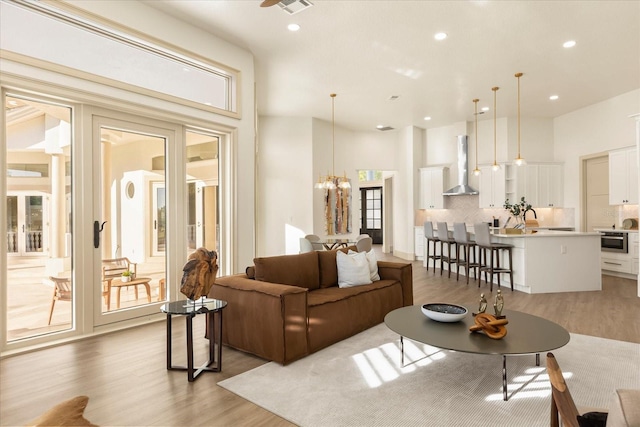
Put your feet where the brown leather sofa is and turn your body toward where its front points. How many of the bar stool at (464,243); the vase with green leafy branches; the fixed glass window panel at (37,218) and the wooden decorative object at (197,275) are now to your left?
2

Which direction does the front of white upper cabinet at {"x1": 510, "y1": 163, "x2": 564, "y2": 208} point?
toward the camera

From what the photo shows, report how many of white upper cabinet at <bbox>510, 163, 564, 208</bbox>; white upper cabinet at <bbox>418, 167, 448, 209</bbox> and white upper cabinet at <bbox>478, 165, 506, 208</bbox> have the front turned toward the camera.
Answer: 3

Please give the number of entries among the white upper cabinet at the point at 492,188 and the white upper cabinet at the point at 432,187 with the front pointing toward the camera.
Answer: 2

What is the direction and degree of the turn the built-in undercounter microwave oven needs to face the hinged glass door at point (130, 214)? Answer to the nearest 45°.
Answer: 0° — it already faces it

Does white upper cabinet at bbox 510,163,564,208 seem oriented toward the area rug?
yes

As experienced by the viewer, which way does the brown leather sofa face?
facing the viewer and to the right of the viewer

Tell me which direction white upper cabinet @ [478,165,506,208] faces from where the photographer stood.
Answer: facing the viewer

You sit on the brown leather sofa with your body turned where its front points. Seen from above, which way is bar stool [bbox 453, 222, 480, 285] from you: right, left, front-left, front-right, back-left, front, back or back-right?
left

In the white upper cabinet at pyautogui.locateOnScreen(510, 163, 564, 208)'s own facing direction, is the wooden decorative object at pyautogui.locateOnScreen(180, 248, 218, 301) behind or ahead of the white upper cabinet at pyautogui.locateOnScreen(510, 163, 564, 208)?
ahead

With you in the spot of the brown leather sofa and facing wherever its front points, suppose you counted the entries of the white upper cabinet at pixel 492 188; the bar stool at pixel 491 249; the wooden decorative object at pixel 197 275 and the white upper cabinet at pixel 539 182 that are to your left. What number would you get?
3

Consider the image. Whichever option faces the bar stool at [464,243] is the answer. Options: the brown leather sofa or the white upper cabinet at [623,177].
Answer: the white upper cabinet

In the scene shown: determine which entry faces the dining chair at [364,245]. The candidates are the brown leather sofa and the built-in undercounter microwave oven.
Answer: the built-in undercounter microwave oven

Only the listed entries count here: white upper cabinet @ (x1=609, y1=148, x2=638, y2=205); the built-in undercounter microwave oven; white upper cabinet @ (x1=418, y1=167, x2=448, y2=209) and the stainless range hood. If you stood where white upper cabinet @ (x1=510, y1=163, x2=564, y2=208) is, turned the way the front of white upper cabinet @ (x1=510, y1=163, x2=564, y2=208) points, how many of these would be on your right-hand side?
2

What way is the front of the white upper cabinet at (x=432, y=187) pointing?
toward the camera

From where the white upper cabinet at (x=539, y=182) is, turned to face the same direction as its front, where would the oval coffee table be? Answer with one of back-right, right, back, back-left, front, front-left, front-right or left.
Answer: front

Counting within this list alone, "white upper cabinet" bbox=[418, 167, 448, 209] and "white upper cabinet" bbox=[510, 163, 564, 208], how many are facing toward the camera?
2

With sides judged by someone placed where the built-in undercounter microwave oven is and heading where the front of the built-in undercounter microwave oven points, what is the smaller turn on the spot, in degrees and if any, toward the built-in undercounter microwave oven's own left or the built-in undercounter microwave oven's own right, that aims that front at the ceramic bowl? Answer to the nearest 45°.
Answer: approximately 45° to the built-in undercounter microwave oven's own left

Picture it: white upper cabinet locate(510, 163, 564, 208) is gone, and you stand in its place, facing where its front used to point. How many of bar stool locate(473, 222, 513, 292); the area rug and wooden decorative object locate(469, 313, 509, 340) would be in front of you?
3
